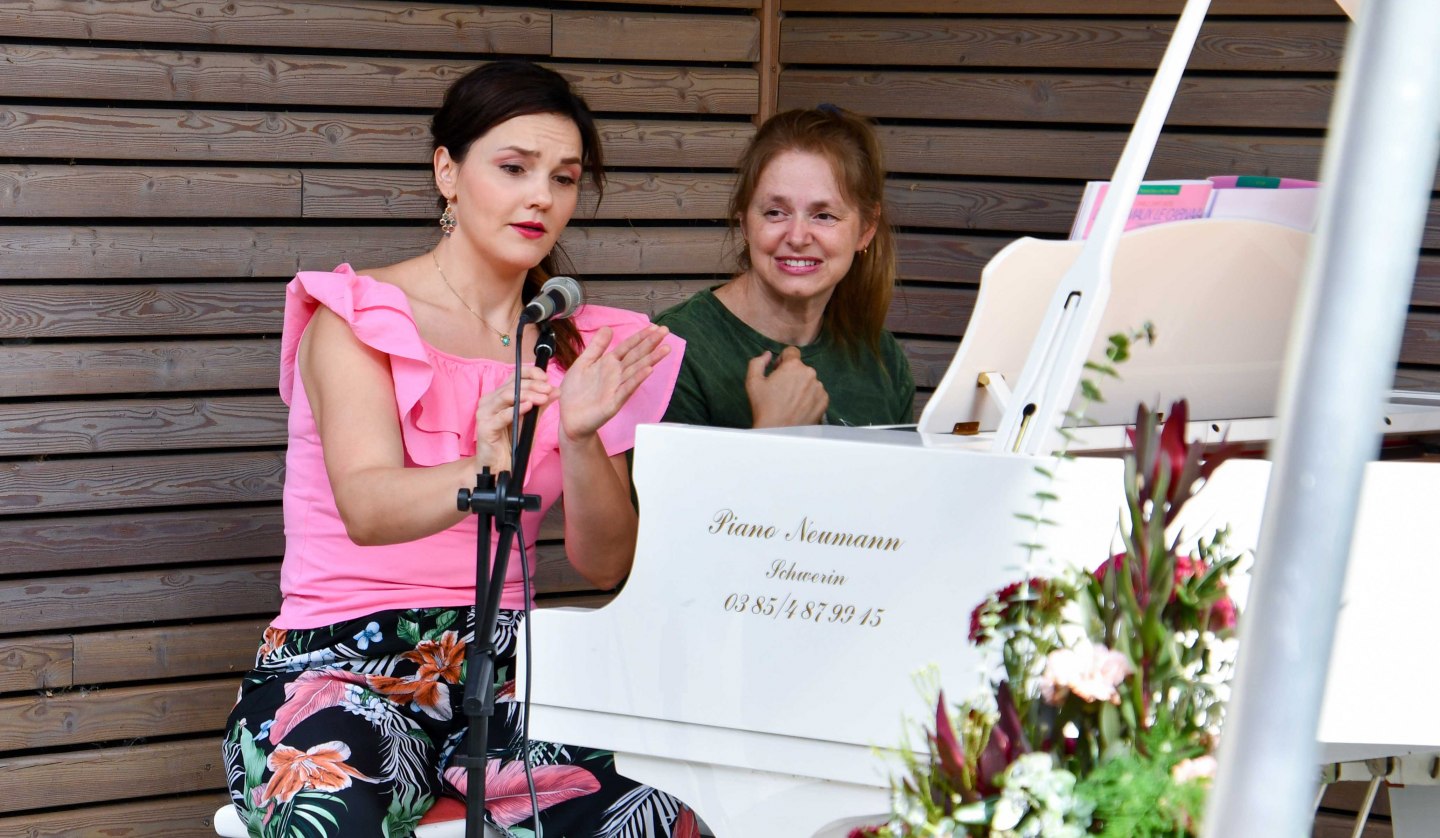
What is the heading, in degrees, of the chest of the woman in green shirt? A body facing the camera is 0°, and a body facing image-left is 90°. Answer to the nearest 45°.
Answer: approximately 0°

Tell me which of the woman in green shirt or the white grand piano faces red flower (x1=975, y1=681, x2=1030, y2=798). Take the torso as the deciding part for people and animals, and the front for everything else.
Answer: the woman in green shirt

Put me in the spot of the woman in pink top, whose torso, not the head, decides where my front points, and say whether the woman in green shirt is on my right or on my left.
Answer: on my left

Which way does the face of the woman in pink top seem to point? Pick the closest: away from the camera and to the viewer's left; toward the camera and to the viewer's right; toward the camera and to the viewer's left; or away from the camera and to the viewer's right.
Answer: toward the camera and to the viewer's right

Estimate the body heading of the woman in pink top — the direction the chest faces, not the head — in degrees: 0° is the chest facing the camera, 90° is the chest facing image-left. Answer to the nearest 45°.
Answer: approximately 315°

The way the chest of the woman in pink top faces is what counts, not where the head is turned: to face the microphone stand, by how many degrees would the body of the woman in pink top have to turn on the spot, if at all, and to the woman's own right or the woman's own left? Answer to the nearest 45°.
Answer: approximately 45° to the woman's own right

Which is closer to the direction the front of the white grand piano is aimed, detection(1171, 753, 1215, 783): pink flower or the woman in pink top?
the woman in pink top

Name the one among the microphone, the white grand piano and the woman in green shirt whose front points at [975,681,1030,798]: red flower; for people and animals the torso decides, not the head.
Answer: the woman in green shirt

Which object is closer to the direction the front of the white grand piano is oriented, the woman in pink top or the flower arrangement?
the woman in pink top

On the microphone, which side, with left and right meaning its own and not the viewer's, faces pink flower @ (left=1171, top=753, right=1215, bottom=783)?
right

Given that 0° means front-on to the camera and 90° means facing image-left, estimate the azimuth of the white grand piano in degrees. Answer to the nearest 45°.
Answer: approximately 135°
